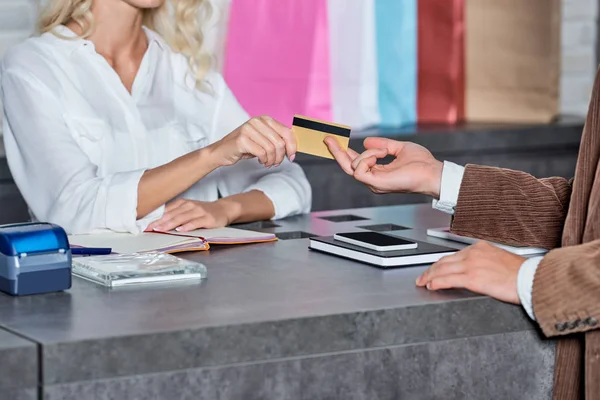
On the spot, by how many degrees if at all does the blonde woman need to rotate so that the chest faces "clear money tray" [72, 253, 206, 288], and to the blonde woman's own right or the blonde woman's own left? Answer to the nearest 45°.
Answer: approximately 45° to the blonde woman's own right

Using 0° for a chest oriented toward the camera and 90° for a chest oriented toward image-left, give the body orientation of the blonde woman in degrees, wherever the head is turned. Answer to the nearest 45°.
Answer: approximately 315°

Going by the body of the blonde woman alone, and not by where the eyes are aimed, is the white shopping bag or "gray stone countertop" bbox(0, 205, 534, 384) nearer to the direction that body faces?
the gray stone countertop

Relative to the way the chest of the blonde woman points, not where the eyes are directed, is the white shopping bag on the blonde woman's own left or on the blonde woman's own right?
on the blonde woman's own left

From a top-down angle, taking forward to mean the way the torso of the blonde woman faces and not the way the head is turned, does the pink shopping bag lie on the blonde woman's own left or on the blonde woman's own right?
on the blonde woman's own left

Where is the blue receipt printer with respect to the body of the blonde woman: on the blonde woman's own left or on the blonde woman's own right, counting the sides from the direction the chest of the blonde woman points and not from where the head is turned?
on the blonde woman's own right

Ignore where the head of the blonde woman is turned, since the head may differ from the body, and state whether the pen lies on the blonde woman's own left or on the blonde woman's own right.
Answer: on the blonde woman's own right

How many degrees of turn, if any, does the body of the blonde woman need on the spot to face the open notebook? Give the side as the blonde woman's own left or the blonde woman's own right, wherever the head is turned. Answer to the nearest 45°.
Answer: approximately 45° to the blonde woman's own right
